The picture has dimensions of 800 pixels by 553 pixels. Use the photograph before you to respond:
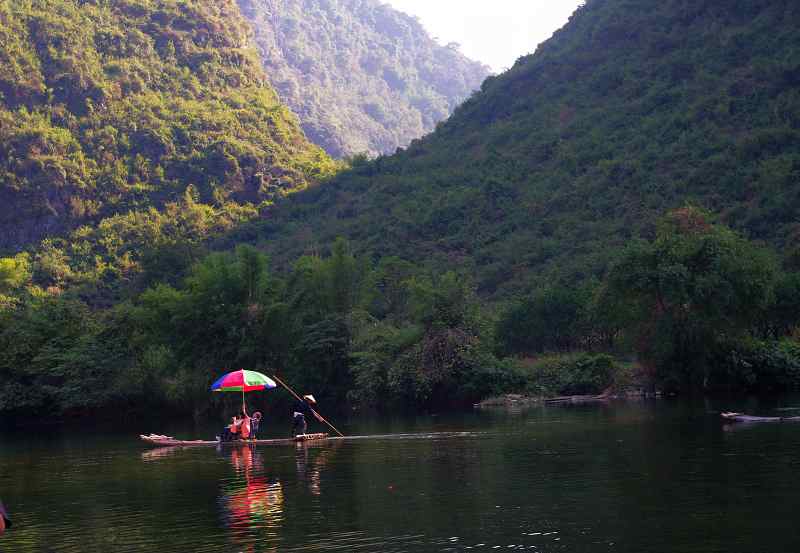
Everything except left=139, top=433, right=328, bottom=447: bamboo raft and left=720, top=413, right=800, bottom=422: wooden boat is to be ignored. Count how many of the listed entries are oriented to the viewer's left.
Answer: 2

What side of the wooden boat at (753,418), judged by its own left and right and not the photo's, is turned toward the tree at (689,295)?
right

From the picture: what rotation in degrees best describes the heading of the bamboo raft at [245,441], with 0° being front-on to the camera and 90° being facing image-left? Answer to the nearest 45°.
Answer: approximately 90°

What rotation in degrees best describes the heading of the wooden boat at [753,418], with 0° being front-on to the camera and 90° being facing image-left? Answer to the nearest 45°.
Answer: approximately 90°

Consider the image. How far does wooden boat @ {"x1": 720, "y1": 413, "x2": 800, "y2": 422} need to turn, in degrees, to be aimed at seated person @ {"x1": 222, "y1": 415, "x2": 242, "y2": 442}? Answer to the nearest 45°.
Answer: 0° — it already faces them

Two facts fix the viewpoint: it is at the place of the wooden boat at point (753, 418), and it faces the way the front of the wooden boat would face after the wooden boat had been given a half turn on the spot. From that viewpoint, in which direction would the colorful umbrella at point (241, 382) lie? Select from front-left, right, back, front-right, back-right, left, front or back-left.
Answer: back

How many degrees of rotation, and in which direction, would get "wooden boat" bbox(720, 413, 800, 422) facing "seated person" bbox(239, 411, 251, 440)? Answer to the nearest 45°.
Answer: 0° — it already faces them

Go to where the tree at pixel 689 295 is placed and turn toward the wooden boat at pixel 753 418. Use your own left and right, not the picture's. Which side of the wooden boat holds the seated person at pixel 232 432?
right

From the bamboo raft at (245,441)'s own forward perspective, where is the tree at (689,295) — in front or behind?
behind
